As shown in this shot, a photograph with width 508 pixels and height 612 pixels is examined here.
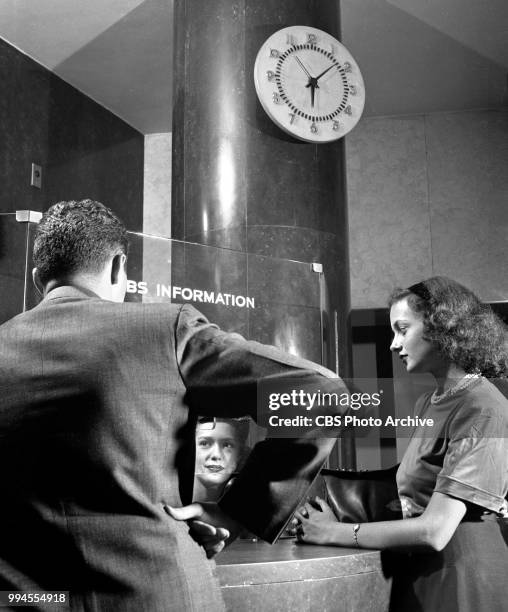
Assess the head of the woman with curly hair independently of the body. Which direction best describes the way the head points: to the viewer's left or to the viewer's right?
to the viewer's left

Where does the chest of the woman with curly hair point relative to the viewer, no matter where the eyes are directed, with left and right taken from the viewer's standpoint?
facing to the left of the viewer

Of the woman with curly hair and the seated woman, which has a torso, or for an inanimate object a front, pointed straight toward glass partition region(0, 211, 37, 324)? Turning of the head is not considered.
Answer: the woman with curly hair

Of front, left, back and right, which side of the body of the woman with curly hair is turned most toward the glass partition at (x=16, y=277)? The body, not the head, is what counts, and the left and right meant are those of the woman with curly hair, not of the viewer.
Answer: front

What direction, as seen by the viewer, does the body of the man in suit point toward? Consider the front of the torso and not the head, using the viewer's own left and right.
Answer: facing away from the viewer and to the right of the viewer

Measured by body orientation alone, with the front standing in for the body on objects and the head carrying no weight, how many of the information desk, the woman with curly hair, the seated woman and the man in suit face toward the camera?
2

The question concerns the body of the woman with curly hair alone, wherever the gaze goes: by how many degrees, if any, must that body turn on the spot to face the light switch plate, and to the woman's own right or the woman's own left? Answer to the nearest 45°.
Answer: approximately 45° to the woman's own right

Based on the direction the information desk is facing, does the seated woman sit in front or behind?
behind

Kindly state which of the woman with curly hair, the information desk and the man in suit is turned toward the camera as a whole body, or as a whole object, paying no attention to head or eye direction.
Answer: the information desk

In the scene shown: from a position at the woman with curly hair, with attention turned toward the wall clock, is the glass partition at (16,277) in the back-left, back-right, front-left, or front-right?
front-left

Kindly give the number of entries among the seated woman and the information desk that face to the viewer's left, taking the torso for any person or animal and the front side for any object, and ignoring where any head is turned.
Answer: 0

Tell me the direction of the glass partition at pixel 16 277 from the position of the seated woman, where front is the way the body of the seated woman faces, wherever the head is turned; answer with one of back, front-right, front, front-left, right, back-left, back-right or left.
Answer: right

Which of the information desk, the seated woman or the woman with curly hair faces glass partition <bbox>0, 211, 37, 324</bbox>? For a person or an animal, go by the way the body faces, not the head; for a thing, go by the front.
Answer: the woman with curly hair

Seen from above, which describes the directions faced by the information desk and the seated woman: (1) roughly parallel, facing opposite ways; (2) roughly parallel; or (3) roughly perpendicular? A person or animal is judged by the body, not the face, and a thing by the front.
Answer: roughly parallel

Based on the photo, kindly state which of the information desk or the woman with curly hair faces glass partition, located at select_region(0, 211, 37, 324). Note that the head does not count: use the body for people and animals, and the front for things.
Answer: the woman with curly hair
